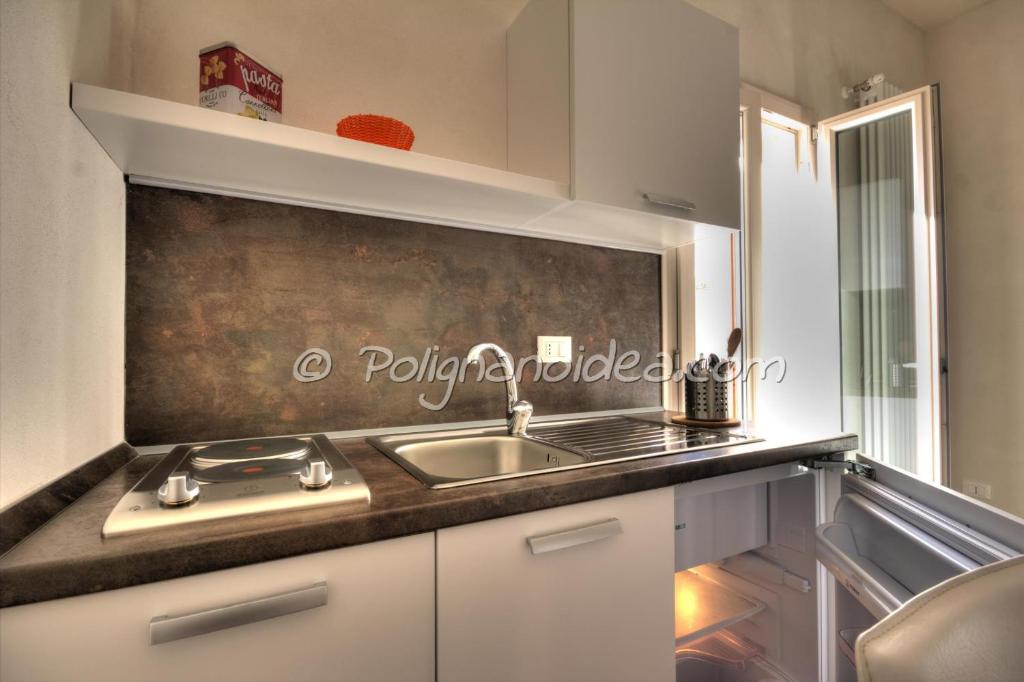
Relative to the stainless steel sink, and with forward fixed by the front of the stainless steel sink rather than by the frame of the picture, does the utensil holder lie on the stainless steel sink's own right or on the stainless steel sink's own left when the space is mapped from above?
on the stainless steel sink's own left

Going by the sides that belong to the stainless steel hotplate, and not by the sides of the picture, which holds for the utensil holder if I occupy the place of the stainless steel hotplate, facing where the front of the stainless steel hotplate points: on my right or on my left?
on my left

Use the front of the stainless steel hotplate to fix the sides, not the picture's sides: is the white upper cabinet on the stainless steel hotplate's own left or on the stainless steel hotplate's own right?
on the stainless steel hotplate's own left
